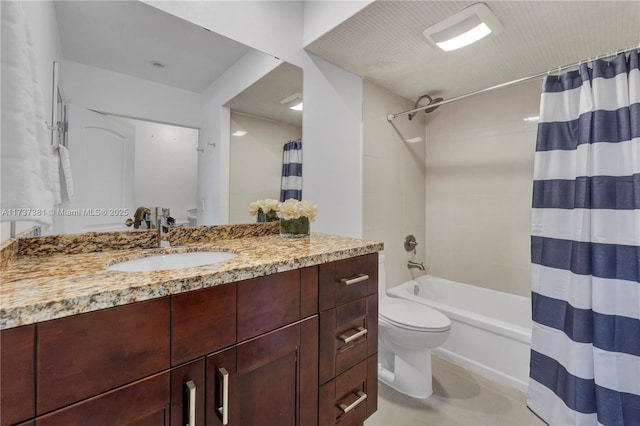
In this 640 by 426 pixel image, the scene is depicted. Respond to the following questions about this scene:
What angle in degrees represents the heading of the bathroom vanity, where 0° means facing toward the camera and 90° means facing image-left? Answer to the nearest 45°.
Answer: approximately 315°

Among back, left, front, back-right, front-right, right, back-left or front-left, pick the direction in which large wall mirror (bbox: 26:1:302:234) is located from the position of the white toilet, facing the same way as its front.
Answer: right

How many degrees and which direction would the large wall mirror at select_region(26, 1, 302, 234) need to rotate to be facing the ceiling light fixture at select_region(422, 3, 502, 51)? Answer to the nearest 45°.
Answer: approximately 45° to its left

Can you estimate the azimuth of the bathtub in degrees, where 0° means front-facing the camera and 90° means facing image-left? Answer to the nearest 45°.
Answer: approximately 45°

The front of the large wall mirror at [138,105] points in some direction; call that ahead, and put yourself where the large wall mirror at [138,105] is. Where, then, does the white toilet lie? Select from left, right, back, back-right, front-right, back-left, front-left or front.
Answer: front-left

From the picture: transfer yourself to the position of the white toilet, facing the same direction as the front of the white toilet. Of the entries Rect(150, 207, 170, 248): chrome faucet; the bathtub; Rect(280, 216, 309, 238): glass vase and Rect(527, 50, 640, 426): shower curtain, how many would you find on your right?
2
